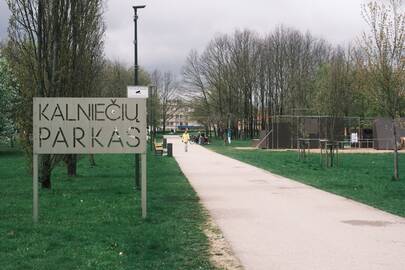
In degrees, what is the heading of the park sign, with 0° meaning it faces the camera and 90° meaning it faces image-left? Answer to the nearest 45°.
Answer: approximately 0°

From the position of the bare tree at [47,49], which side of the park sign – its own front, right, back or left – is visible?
back
